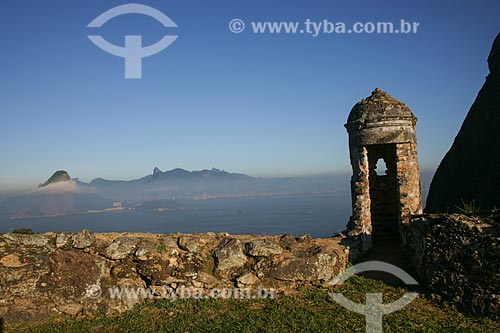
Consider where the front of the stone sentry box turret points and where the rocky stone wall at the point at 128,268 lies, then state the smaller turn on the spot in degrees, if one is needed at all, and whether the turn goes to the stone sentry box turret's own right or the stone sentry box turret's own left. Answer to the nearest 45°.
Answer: approximately 45° to the stone sentry box turret's own right

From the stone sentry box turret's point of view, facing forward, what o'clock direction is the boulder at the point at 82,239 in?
The boulder is roughly at 2 o'clock from the stone sentry box turret.

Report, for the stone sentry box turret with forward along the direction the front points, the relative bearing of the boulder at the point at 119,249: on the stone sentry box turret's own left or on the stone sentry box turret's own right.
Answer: on the stone sentry box turret's own right

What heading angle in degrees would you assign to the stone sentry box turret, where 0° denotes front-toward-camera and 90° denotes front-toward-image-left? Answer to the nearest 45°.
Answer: approximately 0°

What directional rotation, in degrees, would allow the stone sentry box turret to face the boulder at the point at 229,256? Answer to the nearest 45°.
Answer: approximately 45° to its right

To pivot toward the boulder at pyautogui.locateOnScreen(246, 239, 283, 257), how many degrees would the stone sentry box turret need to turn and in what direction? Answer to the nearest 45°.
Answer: approximately 45° to its right

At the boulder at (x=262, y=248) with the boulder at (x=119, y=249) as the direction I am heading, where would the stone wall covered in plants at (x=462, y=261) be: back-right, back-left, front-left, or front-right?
back-left
